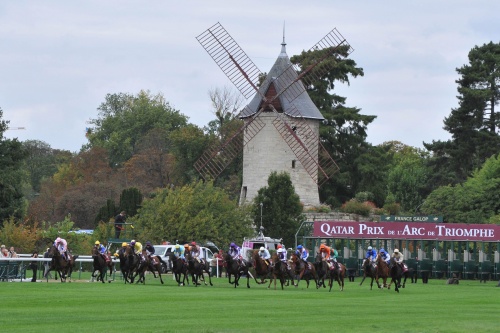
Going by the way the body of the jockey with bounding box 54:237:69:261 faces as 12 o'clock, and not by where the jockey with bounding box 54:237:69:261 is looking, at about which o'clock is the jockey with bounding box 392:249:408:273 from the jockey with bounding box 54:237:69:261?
the jockey with bounding box 392:249:408:273 is roughly at 8 o'clock from the jockey with bounding box 54:237:69:261.

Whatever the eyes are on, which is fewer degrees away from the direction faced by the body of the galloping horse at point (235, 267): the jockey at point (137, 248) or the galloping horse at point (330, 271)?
the jockey

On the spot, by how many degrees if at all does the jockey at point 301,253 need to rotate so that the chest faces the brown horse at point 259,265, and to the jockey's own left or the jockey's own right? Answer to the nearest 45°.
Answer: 0° — they already face it

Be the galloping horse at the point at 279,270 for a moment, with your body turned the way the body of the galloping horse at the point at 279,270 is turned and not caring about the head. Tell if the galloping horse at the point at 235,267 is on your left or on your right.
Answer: on your right

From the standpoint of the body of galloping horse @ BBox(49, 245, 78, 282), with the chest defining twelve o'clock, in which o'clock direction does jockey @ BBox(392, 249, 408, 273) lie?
The jockey is roughly at 8 o'clock from the galloping horse.

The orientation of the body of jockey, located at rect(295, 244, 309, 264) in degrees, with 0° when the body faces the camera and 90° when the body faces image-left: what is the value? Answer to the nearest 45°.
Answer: approximately 45°

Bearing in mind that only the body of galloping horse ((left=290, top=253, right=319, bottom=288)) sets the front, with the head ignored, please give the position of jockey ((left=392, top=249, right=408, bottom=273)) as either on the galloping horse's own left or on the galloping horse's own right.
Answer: on the galloping horse's own left

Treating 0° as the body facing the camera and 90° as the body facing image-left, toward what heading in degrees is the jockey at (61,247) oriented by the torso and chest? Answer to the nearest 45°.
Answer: approximately 45°

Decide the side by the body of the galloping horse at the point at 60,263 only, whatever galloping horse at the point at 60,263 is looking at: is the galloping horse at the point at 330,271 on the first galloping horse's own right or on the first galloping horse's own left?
on the first galloping horse's own left

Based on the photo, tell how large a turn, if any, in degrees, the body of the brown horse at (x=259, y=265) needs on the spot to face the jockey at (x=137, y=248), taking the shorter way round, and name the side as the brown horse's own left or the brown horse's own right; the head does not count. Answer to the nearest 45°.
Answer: approximately 45° to the brown horse's own right

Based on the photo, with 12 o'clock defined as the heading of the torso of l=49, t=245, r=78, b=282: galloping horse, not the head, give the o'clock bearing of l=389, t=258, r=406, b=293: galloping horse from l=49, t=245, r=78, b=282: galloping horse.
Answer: l=389, t=258, r=406, b=293: galloping horse is roughly at 8 o'clock from l=49, t=245, r=78, b=282: galloping horse.

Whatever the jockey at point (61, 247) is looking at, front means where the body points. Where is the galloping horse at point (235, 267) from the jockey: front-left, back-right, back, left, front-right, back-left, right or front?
back-left

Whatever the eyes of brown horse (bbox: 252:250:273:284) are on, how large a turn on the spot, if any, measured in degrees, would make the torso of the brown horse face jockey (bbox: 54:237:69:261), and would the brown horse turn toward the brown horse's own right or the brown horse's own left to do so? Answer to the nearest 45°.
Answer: approximately 45° to the brown horse's own right

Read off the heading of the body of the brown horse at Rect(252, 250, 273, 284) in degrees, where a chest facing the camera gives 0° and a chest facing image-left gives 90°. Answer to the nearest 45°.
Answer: approximately 45°
